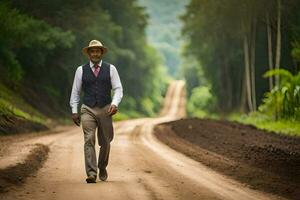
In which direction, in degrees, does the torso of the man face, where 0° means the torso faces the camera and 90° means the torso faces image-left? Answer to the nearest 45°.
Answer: approximately 0°
